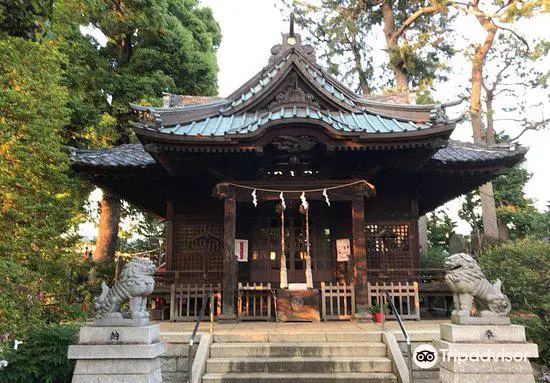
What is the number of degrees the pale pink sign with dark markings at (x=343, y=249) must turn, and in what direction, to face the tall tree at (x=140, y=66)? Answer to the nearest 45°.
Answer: approximately 135° to its right

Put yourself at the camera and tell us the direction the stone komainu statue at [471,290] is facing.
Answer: facing to the left of the viewer

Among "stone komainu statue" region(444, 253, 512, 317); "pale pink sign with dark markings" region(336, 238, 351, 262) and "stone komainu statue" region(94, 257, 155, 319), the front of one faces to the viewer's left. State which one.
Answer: "stone komainu statue" region(444, 253, 512, 317)

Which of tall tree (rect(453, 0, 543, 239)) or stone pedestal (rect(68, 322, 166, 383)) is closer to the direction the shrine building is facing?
the stone pedestal

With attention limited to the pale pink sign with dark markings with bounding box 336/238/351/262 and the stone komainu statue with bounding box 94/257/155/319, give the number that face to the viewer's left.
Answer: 0

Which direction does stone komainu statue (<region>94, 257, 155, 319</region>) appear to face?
to the viewer's right

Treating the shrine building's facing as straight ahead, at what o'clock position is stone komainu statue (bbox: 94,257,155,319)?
The stone komainu statue is roughly at 1 o'clock from the shrine building.

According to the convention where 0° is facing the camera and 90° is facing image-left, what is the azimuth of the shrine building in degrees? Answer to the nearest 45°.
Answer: approximately 0°

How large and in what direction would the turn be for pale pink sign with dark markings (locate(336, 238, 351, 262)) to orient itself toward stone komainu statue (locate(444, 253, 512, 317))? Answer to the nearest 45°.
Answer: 0° — it already faces it

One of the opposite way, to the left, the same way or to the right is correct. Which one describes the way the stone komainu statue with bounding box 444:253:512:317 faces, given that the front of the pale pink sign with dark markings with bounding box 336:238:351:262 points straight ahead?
to the right

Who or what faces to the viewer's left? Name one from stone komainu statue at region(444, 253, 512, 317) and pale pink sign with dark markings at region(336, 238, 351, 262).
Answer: the stone komainu statue

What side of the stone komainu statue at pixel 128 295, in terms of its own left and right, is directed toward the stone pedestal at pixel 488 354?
front

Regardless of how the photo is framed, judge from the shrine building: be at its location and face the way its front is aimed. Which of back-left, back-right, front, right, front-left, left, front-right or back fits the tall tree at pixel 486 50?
back-left

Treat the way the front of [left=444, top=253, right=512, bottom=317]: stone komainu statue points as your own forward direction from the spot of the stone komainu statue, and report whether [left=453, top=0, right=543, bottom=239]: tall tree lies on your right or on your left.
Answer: on your right

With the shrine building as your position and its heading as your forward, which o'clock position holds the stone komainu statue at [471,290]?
The stone komainu statue is roughly at 11 o'clock from the shrine building.
